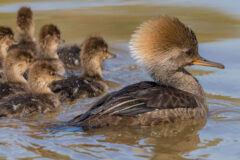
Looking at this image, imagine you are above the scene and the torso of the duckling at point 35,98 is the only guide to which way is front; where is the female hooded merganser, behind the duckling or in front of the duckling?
in front

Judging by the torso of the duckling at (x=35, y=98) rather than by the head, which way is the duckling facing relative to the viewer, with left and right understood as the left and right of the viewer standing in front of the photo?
facing to the right of the viewer

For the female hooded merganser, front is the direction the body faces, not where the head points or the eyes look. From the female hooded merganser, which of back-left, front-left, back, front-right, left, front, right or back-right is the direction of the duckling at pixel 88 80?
back-left

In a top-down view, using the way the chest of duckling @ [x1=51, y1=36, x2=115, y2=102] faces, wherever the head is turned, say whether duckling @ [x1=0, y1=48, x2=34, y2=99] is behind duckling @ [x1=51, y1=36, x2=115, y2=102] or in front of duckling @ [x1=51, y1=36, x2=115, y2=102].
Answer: behind

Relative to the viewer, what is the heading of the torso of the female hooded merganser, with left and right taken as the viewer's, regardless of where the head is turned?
facing to the right of the viewer

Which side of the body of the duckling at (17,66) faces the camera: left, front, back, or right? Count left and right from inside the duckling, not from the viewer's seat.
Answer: right

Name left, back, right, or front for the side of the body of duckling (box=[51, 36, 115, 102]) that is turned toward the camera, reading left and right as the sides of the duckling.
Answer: right

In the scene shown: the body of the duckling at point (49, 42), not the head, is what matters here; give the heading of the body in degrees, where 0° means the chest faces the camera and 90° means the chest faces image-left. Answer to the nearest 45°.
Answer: approximately 270°
